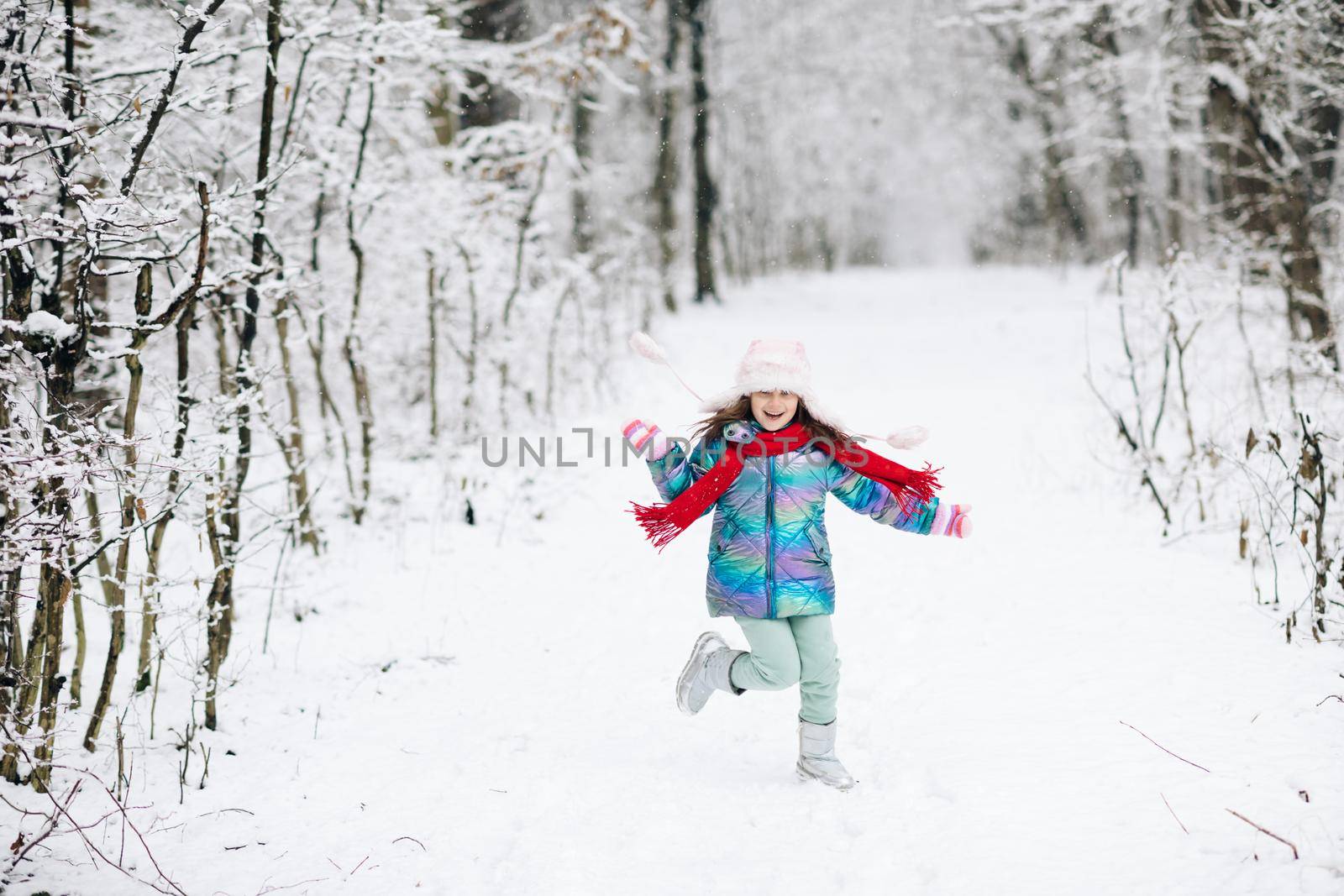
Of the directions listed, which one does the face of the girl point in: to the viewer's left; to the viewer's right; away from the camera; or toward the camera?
toward the camera

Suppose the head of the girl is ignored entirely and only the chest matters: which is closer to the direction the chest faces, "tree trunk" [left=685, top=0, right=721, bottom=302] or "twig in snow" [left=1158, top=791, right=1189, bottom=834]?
the twig in snow

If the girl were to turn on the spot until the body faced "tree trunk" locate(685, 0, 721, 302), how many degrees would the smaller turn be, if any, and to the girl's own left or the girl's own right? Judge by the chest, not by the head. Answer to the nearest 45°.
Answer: approximately 180°

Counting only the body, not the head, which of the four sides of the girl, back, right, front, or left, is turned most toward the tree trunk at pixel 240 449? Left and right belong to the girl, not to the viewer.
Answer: right

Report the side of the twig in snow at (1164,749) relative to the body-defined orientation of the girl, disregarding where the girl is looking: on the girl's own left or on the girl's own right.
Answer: on the girl's own left

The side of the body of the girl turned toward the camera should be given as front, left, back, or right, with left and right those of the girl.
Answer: front
